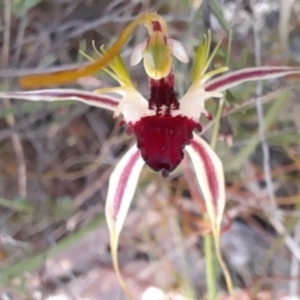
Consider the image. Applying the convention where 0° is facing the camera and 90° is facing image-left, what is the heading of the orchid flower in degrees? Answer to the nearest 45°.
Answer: approximately 0°
